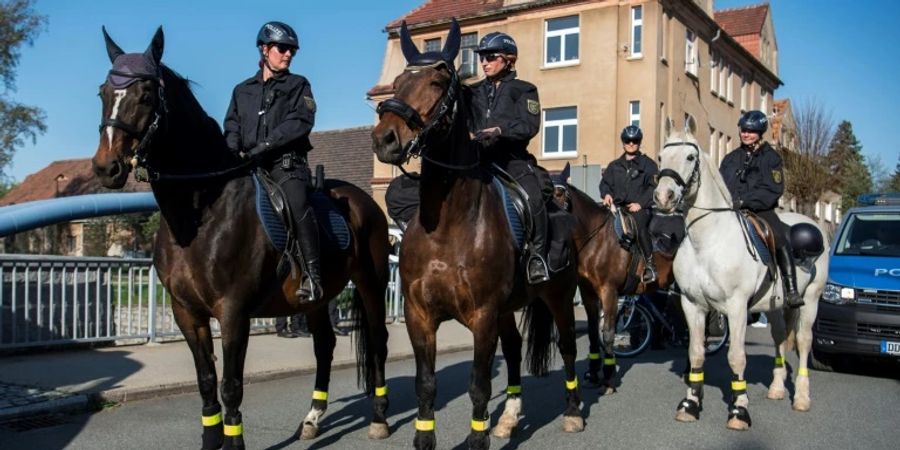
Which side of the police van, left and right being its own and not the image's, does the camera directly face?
front

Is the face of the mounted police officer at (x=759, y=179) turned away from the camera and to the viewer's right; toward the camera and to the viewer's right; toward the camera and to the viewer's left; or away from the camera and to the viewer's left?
toward the camera and to the viewer's left

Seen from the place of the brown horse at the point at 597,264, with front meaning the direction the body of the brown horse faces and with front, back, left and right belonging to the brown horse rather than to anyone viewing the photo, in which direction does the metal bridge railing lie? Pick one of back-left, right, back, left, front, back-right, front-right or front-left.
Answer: front-right

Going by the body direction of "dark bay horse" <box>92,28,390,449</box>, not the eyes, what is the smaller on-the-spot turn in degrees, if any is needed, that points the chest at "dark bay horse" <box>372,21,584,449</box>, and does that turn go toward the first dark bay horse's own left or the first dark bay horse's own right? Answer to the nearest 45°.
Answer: approximately 135° to the first dark bay horse's own left

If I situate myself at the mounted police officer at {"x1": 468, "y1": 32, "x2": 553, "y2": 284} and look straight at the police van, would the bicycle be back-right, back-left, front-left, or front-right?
front-left

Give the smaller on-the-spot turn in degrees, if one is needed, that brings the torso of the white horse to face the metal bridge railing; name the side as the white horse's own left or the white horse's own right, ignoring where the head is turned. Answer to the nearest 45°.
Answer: approximately 45° to the white horse's own right

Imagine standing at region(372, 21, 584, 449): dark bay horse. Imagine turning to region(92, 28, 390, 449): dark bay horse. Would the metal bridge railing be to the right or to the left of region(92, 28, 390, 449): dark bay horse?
right

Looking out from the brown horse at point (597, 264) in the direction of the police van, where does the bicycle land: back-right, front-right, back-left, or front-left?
front-left

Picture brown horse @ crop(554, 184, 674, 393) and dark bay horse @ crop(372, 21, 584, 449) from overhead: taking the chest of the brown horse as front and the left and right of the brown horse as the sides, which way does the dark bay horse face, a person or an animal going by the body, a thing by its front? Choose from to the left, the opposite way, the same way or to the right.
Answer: the same way

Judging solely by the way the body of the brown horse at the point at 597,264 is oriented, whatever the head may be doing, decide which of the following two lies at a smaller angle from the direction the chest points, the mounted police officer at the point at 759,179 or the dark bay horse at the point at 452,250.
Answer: the dark bay horse

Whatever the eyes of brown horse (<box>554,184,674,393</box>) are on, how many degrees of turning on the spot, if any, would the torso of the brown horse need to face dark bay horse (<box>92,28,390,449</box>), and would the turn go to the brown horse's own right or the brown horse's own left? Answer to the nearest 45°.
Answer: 0° — it already faces it

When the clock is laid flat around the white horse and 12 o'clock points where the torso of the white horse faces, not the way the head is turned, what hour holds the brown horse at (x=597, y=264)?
The brown horse is roughly at 3 o'clock from the white horse.

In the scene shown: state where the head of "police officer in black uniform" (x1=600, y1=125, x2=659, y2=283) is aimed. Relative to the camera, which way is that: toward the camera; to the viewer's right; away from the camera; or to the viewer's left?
toward the camera
